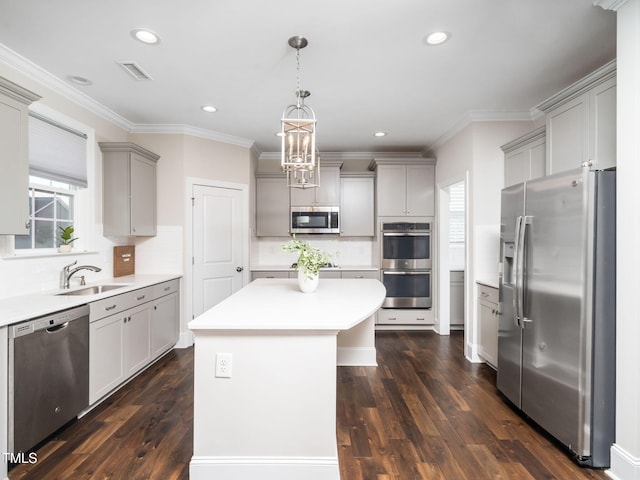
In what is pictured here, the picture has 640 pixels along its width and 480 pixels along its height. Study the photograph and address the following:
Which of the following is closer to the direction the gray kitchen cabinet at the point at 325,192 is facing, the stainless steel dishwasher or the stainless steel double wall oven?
the stainless steel dishwasher

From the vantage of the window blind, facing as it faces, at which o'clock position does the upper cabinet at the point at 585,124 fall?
The upper cabinet is roughly at 12 o'clock from the window blind.

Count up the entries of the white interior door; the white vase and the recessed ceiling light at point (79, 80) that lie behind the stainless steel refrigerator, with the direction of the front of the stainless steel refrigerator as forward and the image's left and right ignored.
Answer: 0

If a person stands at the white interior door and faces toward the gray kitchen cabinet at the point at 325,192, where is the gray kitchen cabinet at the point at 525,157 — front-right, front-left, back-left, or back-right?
front-right

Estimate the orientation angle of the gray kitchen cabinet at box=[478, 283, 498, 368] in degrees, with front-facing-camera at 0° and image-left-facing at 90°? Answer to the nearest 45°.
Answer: approximately 45°

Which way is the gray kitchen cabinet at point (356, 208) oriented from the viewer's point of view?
toward the camera

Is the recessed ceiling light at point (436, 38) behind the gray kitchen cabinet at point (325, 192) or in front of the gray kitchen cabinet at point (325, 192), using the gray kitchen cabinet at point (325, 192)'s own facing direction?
in front

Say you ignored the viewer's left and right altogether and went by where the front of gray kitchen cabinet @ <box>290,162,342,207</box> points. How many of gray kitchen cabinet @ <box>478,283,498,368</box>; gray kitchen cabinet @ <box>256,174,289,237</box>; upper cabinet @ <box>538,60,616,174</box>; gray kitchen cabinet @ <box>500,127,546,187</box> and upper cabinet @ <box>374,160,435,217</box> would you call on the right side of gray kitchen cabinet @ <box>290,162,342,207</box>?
1

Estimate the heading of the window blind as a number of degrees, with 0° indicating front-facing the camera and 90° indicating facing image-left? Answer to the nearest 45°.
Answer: approximately 315°

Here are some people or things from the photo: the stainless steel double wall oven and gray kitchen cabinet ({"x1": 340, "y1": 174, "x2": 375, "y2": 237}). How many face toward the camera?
2

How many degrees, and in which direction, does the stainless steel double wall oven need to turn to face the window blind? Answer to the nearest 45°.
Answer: approximately 45° to its right

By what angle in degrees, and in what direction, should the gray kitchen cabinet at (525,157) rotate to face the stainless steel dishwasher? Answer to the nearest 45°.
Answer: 0° — it already faces it

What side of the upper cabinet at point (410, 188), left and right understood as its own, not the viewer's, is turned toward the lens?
front

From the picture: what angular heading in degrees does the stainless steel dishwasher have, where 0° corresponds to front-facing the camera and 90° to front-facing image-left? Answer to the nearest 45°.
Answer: approximately 315°

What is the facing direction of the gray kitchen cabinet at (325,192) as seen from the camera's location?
facing the viewer

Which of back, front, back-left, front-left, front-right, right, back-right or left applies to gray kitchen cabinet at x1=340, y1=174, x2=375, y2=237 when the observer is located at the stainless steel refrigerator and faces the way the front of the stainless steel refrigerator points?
right

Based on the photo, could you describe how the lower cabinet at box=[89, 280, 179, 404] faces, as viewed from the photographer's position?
facing the viewer and to the right of the viewer

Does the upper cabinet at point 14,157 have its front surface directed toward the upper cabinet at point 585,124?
yes

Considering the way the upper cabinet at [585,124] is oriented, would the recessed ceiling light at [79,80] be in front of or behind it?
in front

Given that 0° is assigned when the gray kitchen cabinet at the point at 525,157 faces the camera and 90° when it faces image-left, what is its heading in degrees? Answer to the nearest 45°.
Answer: approximately 45°
